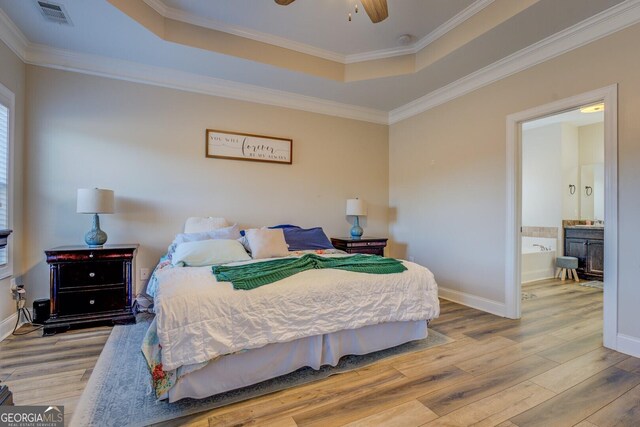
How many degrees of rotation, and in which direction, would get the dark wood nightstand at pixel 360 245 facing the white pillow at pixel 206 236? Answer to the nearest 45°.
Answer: approximately 90° to its right

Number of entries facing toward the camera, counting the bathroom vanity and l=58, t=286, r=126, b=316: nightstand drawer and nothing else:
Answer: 2

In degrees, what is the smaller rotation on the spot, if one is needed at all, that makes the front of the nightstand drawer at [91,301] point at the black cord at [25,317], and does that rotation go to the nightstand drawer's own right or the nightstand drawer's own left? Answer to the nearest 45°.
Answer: approximately 135° to the nightstand drawer's own right

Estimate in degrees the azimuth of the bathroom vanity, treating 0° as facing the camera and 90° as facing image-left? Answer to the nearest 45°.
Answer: approximately 0°

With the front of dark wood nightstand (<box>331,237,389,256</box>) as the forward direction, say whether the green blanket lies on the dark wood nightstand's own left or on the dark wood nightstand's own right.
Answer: on the dark wood nightstand's own right
